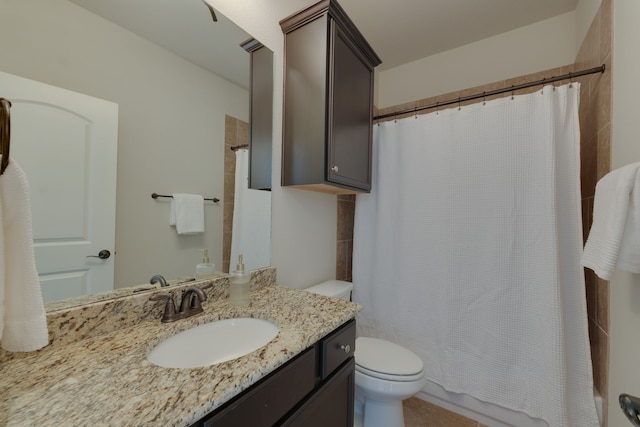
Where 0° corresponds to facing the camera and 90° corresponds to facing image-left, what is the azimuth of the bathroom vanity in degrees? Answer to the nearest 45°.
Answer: approximately 315°

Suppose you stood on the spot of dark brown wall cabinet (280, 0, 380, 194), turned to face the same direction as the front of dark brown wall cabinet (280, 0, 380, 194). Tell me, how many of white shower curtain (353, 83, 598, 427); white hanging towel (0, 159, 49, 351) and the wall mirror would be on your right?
2

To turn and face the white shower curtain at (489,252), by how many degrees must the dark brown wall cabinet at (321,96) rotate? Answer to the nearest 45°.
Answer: approximately 45° to its left

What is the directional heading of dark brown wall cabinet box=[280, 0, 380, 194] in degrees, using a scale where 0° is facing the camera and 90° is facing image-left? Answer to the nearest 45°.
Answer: approximately 315°

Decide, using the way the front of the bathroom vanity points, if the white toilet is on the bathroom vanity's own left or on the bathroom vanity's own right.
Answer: on the bathroom vanity's own left

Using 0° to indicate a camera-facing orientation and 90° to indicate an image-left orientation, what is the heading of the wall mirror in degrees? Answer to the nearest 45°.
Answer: approximately 315°

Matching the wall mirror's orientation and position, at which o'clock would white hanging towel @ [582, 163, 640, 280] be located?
The white hanging towel is roughly at 12 o'clock from the wall mirror.

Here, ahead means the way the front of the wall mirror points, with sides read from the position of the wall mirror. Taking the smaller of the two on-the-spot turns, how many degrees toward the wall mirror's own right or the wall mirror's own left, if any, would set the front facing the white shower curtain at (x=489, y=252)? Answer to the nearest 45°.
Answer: approximately 45° to the wall mirror's own left

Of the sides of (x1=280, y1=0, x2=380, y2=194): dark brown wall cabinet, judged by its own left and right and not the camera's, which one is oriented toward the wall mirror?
right
